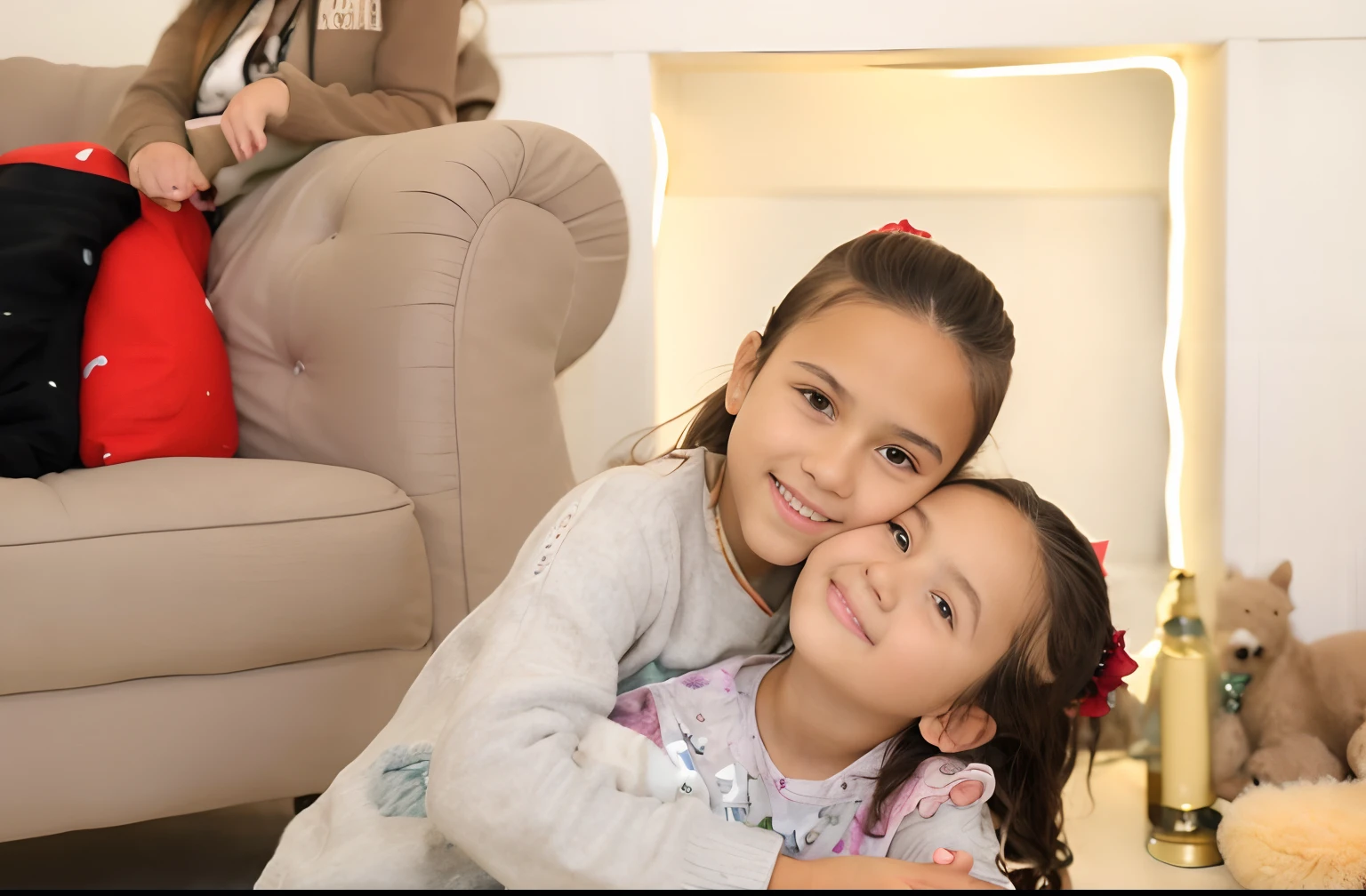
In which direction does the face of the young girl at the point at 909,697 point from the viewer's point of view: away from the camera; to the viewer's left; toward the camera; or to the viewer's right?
toward the camera

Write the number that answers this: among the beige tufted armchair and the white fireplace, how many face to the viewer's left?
0

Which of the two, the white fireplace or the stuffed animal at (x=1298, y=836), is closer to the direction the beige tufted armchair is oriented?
the stuffed animal

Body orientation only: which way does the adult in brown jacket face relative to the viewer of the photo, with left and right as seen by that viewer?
facing the viewer and to the left of the viewer

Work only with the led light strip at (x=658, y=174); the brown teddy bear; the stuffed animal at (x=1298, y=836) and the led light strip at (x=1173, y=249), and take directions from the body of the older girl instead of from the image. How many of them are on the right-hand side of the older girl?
0

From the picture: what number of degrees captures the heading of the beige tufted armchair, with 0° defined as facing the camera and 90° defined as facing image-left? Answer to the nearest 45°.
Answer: approximately 315°

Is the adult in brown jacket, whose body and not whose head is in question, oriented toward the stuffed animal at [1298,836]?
no

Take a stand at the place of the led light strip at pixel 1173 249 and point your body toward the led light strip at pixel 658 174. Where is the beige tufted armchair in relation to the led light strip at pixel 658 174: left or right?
left

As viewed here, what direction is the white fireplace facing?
toward the camera

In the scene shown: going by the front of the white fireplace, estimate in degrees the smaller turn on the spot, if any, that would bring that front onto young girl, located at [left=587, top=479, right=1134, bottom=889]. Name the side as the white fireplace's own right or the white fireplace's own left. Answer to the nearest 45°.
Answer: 0° — it already faces them

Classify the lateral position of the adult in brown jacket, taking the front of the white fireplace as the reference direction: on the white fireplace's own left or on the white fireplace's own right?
on the white fireplace's own right

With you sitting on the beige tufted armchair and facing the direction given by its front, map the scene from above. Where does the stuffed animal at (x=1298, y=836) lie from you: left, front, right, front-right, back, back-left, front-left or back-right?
front-left
